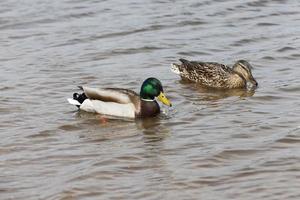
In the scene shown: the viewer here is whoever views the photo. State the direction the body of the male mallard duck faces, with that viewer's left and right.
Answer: facing to the right of the viewer

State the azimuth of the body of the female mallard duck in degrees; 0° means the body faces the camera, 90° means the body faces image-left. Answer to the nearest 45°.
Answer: approximately 270°

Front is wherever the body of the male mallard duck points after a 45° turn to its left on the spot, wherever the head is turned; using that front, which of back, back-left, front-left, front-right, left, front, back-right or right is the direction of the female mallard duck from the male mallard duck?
front
